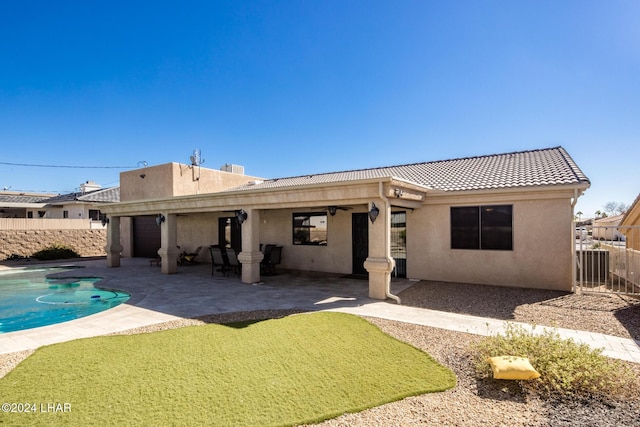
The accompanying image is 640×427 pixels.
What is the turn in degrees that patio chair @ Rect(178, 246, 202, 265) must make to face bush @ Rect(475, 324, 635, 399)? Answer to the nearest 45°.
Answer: approximately 90° to its left

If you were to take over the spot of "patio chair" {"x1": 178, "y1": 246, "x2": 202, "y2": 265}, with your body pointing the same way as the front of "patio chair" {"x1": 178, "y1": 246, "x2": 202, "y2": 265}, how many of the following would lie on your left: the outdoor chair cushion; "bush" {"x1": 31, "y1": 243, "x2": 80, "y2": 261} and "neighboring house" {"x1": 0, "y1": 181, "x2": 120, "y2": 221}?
1

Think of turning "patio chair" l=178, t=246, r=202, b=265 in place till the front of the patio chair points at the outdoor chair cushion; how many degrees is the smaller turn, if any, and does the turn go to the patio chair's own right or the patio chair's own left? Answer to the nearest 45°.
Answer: approximately 90° to the patio chair's own left

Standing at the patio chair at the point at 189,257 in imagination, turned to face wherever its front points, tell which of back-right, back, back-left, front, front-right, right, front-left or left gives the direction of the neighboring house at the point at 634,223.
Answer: back-left

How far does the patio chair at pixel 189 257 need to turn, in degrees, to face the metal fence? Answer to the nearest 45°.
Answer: approximately 135° to its left

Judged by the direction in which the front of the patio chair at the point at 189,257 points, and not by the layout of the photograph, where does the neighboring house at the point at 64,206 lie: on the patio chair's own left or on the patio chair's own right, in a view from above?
on the patio chair's own right

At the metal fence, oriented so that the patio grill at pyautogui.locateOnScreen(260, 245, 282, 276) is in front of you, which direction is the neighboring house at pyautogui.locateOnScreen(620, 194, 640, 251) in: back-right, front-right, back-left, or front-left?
back-right

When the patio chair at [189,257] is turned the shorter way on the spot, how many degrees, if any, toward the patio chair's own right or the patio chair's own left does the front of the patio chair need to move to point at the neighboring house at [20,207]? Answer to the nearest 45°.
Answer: approximately 45° to the patio chair's own right
